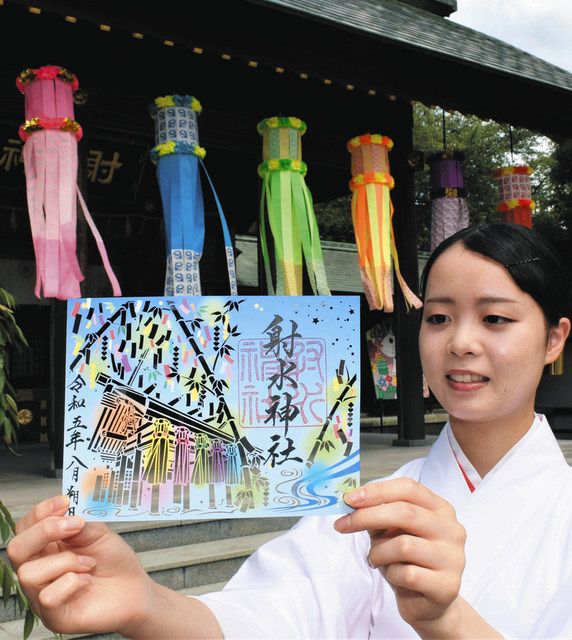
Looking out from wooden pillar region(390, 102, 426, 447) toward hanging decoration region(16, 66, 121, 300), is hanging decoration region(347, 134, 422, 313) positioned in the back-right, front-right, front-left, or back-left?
front-left

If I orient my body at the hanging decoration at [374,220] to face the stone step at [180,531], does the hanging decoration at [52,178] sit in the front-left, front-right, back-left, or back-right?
front-right

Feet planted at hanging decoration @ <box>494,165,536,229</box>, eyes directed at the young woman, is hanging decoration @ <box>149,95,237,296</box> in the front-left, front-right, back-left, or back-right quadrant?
front-right

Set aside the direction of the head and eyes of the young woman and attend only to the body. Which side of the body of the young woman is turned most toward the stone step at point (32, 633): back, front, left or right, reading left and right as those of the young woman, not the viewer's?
right

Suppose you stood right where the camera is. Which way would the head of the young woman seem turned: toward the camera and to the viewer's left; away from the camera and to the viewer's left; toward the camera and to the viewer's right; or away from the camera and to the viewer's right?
toward the camera and to the viewer's left

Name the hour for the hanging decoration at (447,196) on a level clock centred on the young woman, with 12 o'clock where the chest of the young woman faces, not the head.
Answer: The hanging decoration is roughly at 5 o'clock from the young woman.

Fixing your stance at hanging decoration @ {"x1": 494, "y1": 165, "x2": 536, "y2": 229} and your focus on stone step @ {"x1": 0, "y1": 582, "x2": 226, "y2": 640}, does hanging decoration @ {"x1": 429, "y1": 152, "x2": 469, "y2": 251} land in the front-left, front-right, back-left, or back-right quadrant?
front-right

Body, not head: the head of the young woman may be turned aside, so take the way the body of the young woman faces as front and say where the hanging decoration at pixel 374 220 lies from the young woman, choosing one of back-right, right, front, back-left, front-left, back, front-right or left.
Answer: back-right

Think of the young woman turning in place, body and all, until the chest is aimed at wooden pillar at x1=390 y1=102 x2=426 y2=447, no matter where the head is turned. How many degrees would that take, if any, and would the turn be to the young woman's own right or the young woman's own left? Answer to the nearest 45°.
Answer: approximately 135° to the young woman's own right

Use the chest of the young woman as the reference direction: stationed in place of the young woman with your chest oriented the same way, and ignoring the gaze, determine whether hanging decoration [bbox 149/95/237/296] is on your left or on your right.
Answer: on your right

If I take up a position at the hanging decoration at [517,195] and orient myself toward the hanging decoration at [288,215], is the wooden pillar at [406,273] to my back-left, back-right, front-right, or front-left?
front-right

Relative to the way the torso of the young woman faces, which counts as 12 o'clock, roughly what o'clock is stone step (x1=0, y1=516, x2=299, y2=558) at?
The stone step is roughly at 4 o'clock from the young woman.

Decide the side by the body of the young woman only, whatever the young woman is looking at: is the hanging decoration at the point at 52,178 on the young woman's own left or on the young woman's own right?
on the young woman's own right

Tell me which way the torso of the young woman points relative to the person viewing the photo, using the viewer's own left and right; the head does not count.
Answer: facing the viewer and to the left of the viewer

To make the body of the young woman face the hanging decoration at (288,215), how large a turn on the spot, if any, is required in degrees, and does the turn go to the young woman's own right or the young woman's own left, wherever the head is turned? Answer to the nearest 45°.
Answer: approximately 135° to the young woman's own right
